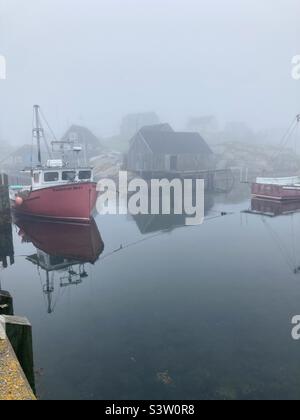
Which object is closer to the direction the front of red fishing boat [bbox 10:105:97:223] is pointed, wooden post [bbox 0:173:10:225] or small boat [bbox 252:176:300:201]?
the small boat

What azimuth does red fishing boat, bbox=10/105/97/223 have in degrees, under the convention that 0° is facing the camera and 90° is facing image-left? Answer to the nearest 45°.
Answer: approximately 315°

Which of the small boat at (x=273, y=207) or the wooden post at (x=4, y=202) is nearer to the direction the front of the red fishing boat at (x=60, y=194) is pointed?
the small boat

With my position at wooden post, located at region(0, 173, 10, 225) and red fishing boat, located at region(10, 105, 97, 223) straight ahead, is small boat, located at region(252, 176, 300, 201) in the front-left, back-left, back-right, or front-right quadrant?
front-left

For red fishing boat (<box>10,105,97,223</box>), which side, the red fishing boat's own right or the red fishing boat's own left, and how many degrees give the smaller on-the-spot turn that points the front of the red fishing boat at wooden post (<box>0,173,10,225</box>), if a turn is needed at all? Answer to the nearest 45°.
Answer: approximately 135° to the red fishing boat's own right

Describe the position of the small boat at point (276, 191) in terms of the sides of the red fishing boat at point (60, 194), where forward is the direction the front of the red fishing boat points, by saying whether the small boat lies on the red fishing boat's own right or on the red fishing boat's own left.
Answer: on the red fishing boat's own left

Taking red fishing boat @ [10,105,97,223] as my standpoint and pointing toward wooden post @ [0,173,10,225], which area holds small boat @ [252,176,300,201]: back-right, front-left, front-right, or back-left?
back-right

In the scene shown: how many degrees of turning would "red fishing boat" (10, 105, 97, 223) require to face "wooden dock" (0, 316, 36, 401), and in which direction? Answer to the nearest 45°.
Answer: approximately 45° to its right
